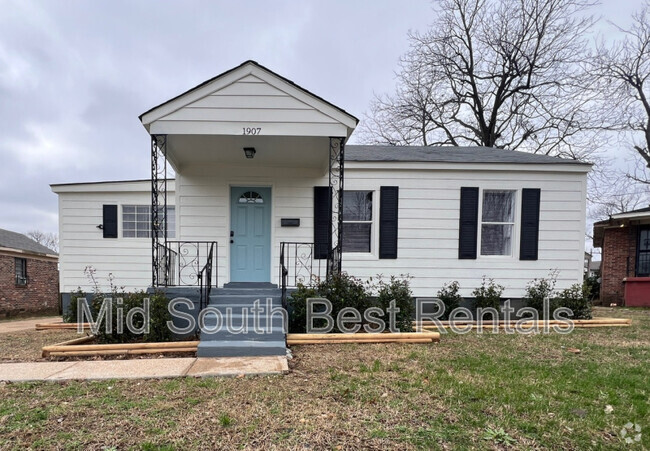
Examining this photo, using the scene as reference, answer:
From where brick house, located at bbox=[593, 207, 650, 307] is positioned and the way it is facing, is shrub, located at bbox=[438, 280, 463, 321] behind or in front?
in front

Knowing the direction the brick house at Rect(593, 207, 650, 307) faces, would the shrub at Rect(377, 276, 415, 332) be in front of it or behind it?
in front

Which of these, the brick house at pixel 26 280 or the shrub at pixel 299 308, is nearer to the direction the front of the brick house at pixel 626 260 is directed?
the shrub
